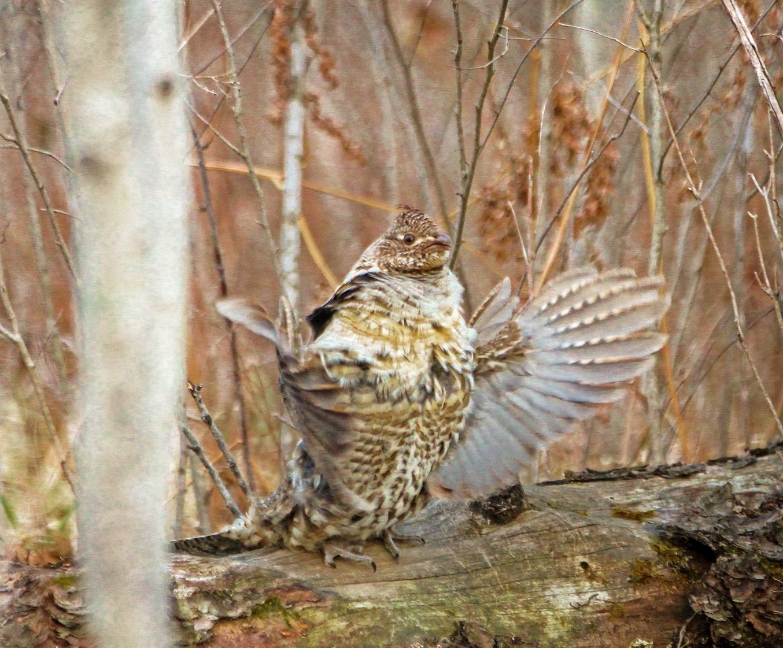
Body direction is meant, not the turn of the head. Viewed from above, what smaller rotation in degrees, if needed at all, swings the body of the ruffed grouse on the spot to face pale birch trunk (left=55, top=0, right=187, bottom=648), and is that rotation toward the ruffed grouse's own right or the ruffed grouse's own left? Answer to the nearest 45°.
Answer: approximately 45° to the ruffed grouse's own right

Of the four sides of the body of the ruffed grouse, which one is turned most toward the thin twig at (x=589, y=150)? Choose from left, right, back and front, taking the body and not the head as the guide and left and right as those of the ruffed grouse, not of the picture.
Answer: left

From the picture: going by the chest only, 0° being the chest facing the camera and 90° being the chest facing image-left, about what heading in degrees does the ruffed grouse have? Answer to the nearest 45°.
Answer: approximately 315°

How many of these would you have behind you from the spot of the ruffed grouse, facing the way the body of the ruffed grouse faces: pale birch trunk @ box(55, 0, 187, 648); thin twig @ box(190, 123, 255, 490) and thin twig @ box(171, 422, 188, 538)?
2

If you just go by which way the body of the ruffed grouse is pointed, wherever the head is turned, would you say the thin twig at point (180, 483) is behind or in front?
behind

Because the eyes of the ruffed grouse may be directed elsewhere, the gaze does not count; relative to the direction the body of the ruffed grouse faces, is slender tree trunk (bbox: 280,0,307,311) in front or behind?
behind
